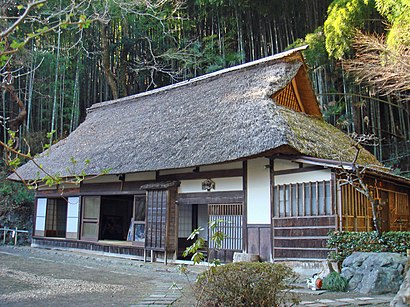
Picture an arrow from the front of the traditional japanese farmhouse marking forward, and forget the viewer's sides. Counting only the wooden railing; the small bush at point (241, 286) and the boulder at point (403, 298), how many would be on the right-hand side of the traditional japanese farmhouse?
1

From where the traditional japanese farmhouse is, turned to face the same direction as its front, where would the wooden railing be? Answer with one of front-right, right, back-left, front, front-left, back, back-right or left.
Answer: right

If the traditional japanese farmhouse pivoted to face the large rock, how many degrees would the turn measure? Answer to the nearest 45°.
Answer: approximately 90° to its left

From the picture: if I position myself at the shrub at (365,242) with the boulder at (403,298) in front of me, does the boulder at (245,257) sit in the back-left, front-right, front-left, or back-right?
back-right

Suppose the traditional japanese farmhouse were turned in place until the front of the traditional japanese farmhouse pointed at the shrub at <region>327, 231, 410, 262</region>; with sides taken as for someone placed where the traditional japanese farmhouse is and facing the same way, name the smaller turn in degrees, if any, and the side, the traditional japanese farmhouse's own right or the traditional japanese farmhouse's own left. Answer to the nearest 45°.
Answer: approximately 90° to the traditional japanese farmhouse's own left

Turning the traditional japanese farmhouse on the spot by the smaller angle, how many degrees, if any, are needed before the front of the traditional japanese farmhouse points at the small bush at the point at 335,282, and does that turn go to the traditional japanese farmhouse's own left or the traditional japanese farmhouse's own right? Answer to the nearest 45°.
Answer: approximately 90° to the traditional japanese farmhouse's own left

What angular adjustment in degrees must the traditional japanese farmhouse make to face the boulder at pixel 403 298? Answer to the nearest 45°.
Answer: approximately 45° to its left

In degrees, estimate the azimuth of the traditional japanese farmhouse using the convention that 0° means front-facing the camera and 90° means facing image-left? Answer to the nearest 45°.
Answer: approximately 45°

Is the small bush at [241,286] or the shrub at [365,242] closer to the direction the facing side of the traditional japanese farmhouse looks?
the small bush

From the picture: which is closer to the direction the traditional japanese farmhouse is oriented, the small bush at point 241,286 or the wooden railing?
the small bush
